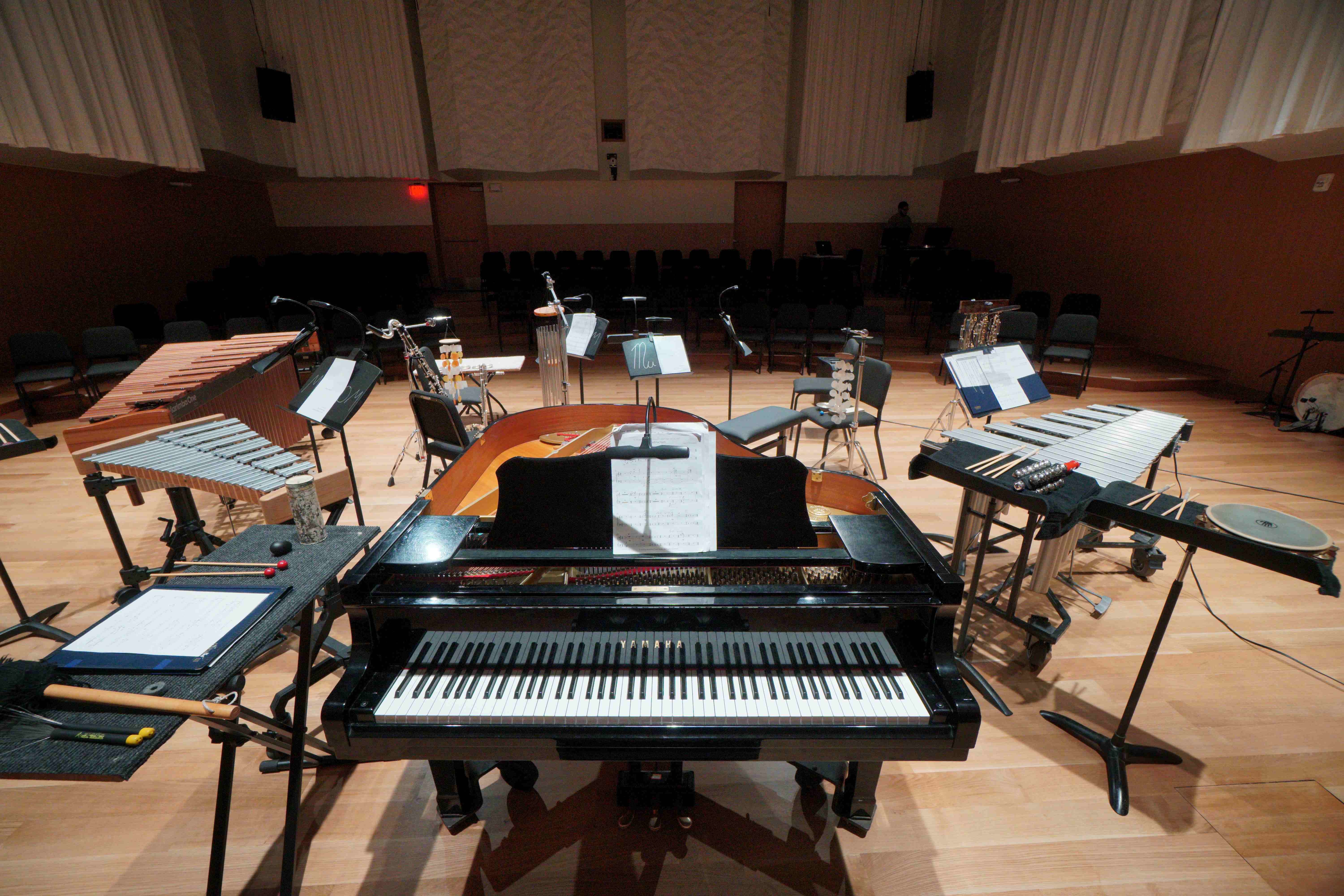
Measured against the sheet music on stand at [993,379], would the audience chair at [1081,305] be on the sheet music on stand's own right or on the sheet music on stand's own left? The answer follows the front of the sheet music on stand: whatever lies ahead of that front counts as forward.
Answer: on the sheet music on stand's own left

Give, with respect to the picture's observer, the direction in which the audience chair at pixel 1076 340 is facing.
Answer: facing the viewer and to the left of the viewer

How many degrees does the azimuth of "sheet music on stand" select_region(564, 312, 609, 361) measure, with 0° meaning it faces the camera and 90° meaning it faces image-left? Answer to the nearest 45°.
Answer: approximately 45°

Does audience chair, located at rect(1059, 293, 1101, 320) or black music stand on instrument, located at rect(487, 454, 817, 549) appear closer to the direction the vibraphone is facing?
the black music stand on instrument

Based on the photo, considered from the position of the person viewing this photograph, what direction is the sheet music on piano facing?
facing the viewer

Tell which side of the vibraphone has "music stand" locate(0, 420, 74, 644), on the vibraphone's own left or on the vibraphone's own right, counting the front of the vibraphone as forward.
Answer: on the vibraphone's own right

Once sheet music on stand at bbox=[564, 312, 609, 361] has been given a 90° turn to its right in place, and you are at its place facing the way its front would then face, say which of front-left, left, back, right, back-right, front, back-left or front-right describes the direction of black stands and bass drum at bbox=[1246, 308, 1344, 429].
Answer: back-right

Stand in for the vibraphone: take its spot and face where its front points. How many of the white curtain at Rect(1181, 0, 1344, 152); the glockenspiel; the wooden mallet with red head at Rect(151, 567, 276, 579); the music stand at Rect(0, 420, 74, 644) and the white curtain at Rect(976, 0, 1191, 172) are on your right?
3

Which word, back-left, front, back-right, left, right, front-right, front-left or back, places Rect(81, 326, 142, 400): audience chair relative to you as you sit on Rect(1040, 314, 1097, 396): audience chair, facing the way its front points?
front

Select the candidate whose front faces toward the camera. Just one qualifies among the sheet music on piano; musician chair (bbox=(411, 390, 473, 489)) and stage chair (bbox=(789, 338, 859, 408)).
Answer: the sheet music on piano

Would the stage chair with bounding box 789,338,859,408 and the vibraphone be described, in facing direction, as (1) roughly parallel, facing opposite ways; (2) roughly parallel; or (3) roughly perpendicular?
roughly perpendicular

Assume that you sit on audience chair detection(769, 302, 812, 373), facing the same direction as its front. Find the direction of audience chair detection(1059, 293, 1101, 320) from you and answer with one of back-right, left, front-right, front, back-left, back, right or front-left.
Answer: left

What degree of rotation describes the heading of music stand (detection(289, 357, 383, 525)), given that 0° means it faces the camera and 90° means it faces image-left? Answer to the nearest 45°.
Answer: approximately 45°

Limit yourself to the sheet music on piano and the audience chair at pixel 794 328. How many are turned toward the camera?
2

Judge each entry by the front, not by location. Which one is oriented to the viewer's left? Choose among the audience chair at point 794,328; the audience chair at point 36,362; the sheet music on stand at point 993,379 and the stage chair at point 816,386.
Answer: the stage chair at point 816,386

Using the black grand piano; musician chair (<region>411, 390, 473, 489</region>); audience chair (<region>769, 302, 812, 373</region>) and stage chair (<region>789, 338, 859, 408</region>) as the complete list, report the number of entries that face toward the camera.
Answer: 2

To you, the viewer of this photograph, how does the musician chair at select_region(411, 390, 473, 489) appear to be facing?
facing away from the viewer and to the right of the viewer
